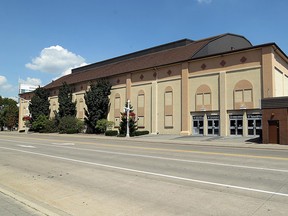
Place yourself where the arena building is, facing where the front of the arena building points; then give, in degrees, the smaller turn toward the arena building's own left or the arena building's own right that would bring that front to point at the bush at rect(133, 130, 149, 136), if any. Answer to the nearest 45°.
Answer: approximately 45° to the arena building's own right

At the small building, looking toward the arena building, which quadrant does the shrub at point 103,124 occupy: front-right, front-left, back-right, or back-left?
front-left

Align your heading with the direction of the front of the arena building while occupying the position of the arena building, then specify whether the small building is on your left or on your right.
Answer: on your left

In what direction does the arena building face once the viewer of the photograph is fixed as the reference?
facing the viewer and to the left of the viewer

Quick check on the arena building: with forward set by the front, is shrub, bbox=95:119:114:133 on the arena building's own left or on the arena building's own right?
on the arena building's own right
